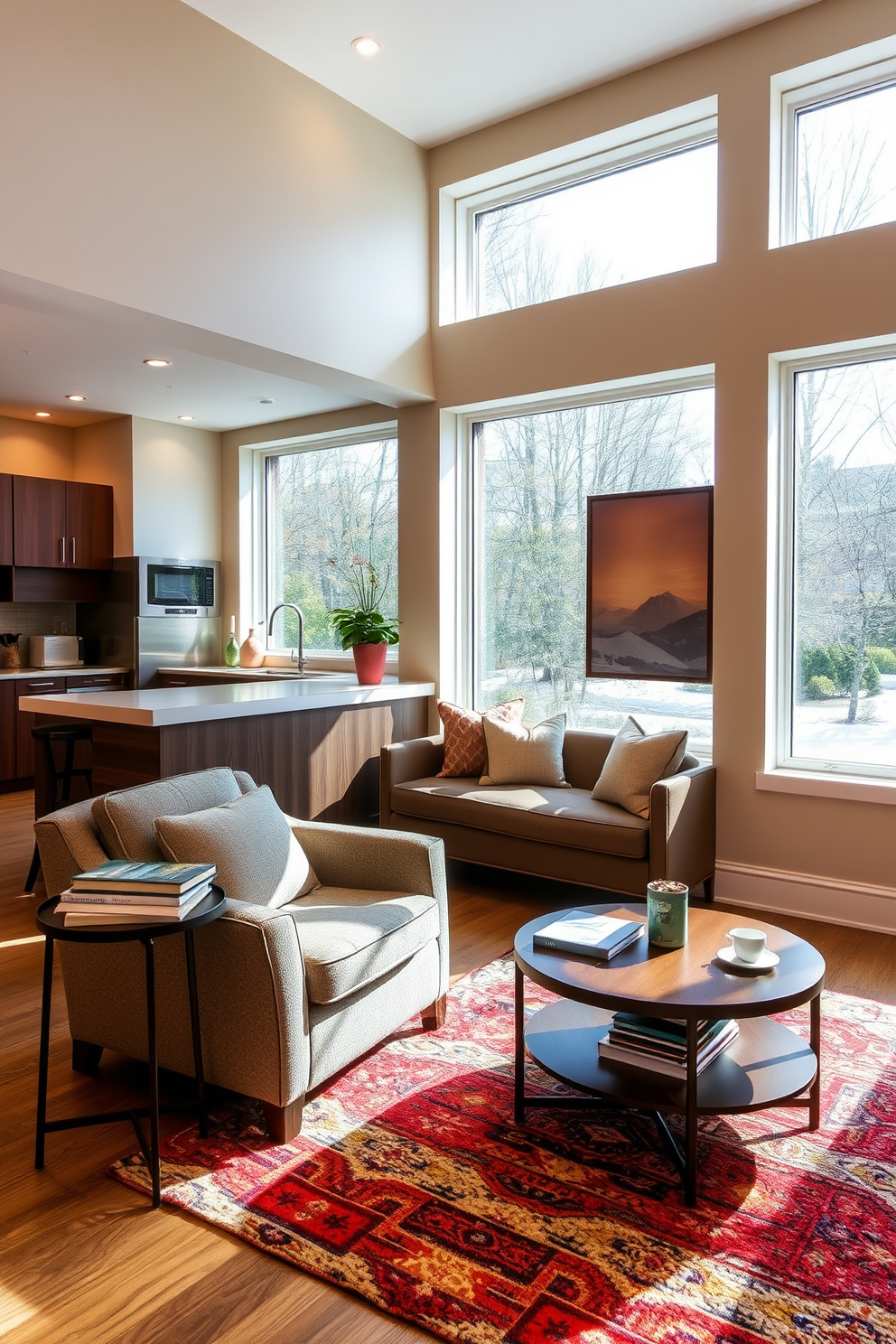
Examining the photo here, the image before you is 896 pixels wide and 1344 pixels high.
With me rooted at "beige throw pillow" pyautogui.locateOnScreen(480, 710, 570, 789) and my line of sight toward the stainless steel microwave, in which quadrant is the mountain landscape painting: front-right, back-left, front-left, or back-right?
back-right

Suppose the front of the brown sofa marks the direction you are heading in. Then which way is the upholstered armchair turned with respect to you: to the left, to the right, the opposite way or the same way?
to the left

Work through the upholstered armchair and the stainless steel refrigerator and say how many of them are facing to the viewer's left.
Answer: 0

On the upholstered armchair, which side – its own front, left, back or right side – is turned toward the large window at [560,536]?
left

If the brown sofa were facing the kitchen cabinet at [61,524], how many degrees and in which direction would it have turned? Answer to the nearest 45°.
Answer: approximately 90° to its right

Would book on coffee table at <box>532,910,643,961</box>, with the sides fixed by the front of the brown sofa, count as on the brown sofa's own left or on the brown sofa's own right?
on the brown sofa's own left

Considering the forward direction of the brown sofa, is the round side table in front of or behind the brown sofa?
in front

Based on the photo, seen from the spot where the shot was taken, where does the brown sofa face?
facing the viewer and to the left of the viewer

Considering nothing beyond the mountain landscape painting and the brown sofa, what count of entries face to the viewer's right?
0

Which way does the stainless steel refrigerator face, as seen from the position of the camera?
facing the viewer and to the right of the viewer
